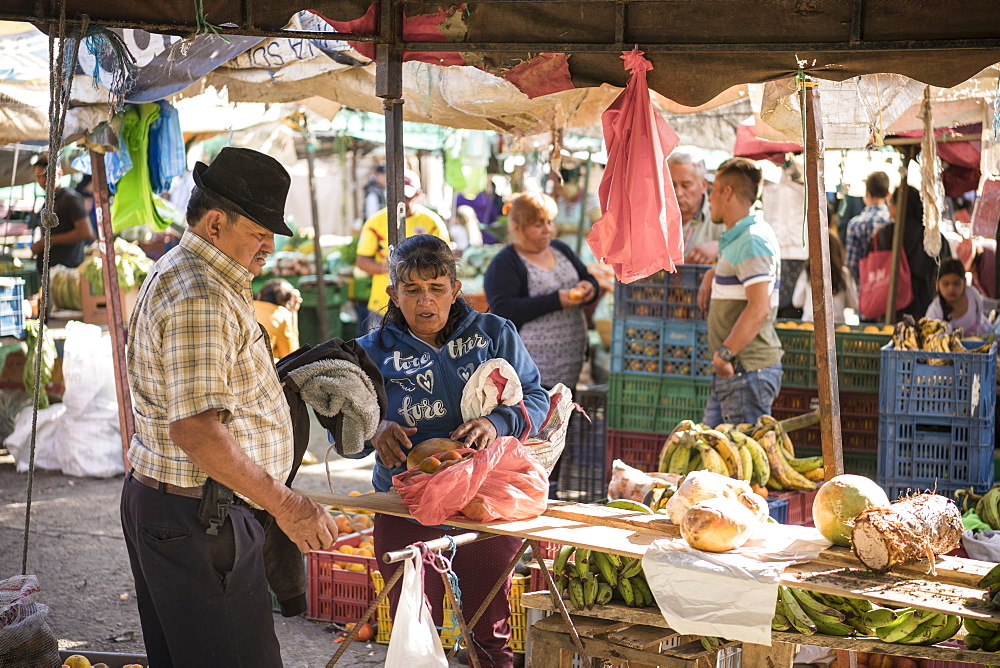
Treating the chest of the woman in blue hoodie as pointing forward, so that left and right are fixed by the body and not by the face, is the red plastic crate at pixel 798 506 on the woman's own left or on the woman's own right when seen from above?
on the woman's own left

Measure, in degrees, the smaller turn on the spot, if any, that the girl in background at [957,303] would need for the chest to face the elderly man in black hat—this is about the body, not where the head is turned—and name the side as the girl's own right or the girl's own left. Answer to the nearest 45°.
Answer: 0° — they already face them

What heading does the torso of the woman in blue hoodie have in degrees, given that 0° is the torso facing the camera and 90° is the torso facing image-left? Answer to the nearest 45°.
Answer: approximately 0°

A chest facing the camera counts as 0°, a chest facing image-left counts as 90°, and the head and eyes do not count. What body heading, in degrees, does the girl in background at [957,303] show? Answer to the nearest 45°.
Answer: approximately 0°

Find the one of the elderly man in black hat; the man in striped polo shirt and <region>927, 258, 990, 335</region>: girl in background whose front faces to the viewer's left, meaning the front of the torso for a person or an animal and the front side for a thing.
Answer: the man in striped polo shirt

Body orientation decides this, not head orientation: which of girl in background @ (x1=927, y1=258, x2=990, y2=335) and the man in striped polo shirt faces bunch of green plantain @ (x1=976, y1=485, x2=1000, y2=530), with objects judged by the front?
the girl in background

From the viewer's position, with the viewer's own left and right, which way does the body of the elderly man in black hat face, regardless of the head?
facing to the right of the viewer

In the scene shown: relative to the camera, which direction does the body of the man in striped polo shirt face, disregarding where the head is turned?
to the viewer's left
